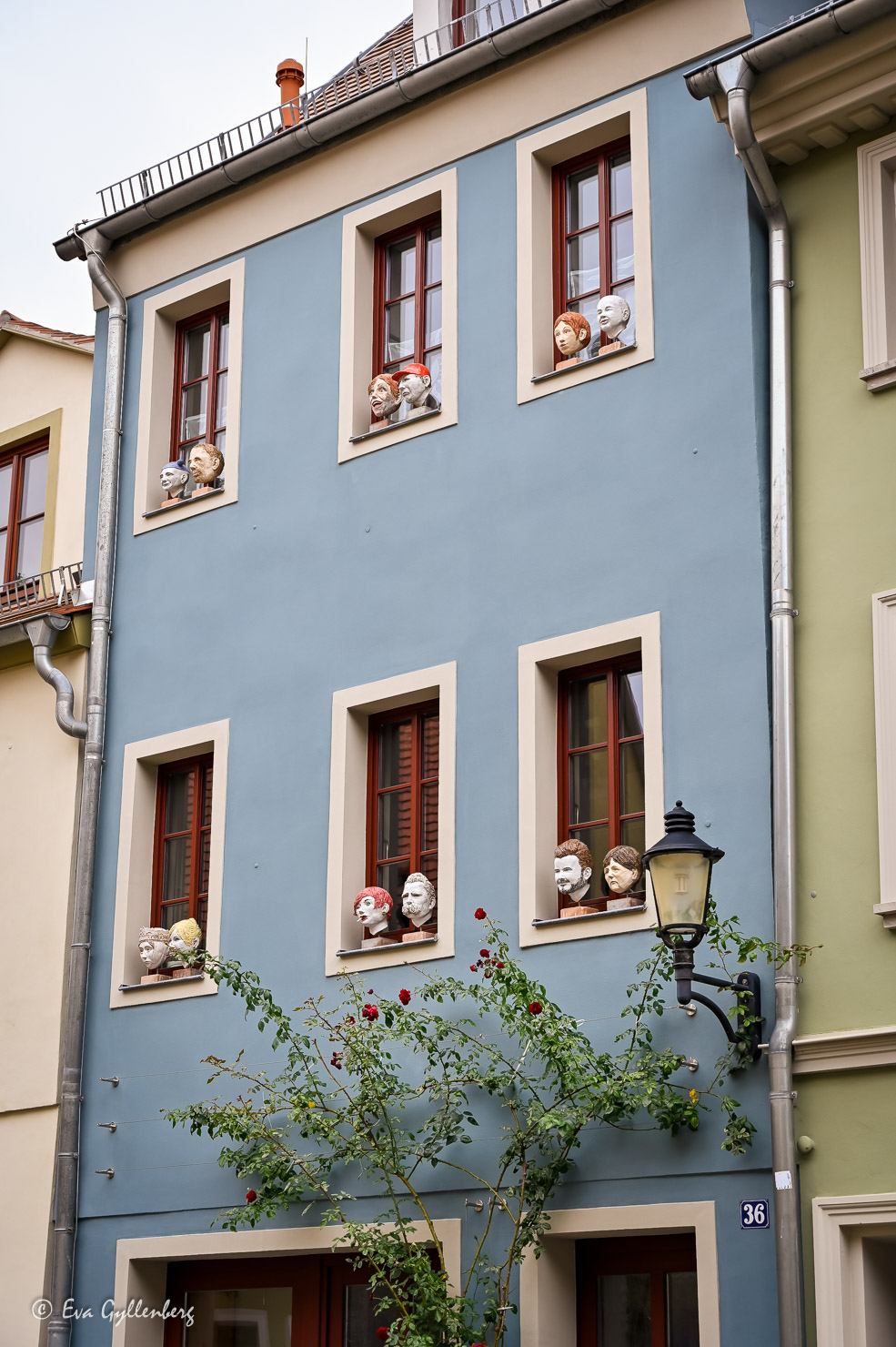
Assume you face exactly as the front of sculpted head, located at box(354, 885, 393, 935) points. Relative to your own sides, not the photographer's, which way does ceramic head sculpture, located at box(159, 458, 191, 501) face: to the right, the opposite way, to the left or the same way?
the same way

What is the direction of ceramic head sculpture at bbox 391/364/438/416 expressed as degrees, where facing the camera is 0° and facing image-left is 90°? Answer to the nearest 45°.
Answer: approximately 45°

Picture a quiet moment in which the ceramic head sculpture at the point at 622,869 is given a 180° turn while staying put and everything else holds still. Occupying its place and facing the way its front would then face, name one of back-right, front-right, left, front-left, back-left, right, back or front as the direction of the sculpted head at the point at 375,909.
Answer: left

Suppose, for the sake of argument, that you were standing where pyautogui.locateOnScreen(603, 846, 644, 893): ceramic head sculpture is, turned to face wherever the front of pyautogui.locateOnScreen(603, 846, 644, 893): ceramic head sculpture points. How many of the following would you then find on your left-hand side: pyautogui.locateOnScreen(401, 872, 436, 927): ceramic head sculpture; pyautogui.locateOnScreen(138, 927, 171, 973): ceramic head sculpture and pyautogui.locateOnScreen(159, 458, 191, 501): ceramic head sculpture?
0

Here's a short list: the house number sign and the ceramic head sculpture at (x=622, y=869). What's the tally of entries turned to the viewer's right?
0

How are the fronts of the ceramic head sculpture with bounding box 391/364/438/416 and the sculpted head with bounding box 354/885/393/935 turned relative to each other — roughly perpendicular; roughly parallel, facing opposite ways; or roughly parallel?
roughly parallel

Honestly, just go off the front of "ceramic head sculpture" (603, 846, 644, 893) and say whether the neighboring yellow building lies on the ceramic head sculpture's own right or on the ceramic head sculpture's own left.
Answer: on the ceramic head sculpture's own right

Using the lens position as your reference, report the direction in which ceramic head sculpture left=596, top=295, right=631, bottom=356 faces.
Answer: facing the viewer and to the left of the viewer

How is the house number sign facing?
toward the camera

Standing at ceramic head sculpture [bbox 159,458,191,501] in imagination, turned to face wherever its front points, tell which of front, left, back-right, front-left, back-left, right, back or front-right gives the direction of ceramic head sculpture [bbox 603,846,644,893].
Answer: left
